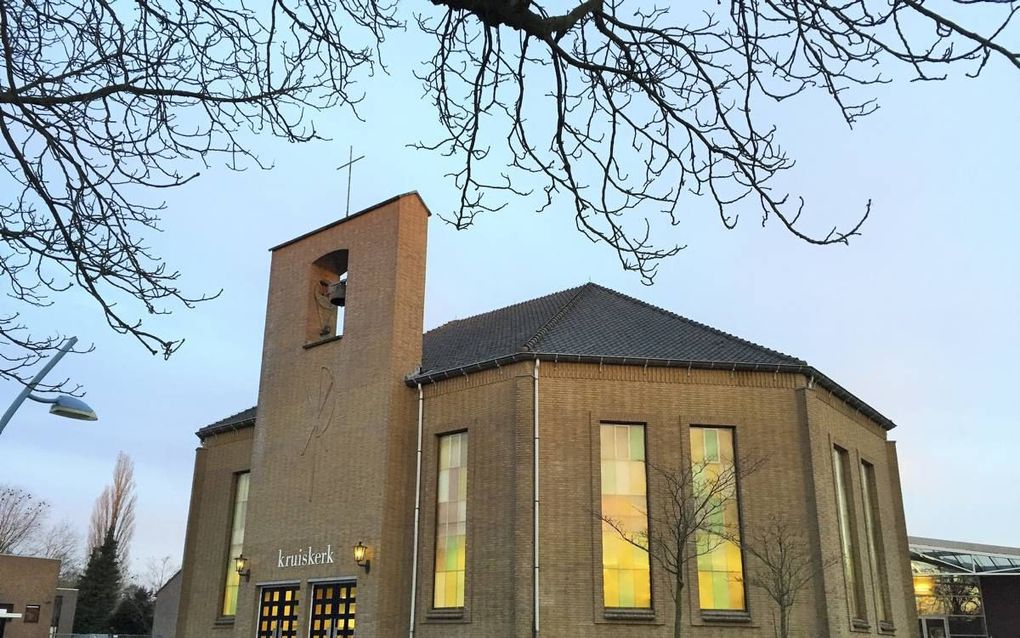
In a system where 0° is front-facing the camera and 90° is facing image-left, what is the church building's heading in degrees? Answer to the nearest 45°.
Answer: approximately 45°

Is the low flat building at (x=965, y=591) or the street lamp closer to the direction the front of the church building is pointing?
the street lamp

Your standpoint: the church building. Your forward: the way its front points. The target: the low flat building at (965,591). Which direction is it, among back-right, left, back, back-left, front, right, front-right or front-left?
back

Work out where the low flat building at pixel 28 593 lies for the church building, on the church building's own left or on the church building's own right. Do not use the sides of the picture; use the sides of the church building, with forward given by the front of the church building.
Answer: on the church building's own right

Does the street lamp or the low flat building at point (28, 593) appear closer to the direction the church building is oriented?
the street lamp

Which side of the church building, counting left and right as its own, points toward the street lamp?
front
